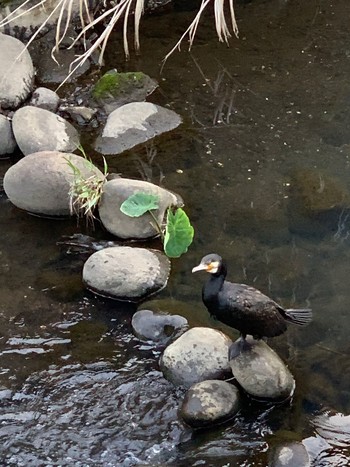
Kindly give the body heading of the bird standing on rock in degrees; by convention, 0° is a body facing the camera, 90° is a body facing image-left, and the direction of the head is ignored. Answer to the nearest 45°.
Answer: approximately 90°

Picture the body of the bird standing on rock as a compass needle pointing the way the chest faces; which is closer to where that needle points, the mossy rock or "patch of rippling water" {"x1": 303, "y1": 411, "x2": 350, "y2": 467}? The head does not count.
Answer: the mossy rock

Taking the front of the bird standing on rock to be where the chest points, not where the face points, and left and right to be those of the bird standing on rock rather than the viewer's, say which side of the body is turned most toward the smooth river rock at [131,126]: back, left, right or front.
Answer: right

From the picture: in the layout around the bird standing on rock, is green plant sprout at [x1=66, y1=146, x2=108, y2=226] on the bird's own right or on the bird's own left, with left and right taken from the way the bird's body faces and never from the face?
on the bird's own right

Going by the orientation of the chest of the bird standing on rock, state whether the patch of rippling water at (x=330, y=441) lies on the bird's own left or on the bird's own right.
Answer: on the bird's own left

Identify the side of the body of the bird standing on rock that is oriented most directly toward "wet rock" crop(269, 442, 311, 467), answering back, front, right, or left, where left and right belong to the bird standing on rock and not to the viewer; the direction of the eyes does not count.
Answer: left

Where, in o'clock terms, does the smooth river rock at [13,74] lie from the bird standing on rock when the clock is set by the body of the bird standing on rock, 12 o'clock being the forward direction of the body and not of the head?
The smooth river rock is roughly at 2 o'clock from the bird standing on rock.

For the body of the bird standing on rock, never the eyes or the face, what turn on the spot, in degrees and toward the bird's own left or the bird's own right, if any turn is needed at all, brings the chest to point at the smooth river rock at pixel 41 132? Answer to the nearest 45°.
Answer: approximately 45° to the bird's own right
